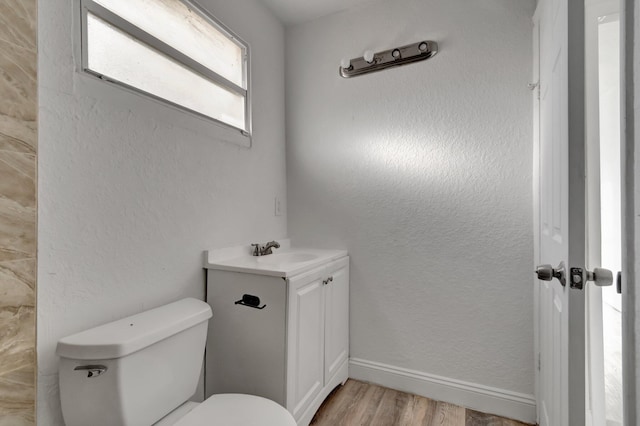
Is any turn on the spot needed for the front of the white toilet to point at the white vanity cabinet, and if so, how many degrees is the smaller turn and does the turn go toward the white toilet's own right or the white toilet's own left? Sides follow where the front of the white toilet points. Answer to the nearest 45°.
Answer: approximately 45° to the white toilet's own left

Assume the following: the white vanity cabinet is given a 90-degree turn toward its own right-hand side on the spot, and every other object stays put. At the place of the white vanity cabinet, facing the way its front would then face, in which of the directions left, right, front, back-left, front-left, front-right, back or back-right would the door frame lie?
left

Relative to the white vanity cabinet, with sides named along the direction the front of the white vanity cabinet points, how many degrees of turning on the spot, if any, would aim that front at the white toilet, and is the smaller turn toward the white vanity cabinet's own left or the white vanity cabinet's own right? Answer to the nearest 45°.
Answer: approximately 90° to the white vanity cabinet's own right

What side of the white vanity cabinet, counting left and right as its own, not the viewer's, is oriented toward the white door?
front

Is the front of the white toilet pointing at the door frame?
yes

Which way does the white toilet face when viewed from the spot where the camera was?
facing the viewer and to the right of the viewer

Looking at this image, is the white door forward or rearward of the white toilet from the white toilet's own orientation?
forward

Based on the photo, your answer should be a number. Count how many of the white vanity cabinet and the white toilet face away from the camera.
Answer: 0
